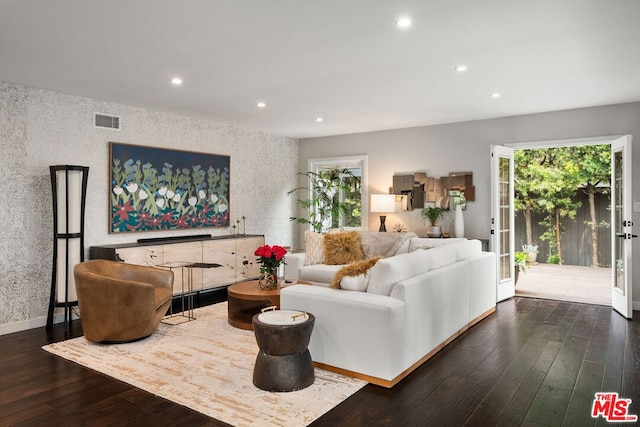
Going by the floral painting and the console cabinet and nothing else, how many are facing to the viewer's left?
0

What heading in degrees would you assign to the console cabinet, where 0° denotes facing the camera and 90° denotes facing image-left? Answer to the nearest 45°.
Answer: approximately 315°

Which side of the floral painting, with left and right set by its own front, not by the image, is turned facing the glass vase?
front

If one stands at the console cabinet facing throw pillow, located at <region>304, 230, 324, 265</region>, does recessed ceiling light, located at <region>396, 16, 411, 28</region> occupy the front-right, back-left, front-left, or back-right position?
front-right

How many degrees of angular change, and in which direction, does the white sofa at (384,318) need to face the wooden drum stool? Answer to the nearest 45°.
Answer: approximately 90° to its left

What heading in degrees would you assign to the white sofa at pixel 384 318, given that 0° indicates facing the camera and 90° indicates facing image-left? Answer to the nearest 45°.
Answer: approximately 135°

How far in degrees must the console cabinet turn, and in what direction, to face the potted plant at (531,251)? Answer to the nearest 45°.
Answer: approximately 45° to its left

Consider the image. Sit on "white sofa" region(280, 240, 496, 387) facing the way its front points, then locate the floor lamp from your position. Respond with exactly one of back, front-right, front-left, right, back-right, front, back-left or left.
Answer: front-left

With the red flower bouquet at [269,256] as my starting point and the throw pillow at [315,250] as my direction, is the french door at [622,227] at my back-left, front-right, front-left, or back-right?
front-right

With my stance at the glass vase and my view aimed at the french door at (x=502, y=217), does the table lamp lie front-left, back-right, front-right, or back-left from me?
front-left

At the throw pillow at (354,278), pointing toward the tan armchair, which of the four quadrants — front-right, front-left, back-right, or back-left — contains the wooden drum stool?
front-left

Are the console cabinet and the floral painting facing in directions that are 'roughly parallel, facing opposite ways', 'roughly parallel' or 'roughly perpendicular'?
roughly parallel

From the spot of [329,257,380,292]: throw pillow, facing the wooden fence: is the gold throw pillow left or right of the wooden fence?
left

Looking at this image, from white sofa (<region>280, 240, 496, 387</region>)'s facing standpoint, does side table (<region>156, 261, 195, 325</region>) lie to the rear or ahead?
ahead

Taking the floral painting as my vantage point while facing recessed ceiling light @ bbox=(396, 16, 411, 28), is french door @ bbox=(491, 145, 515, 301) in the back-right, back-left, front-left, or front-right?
front-left

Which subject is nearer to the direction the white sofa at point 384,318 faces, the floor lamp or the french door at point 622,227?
the floor lamp
